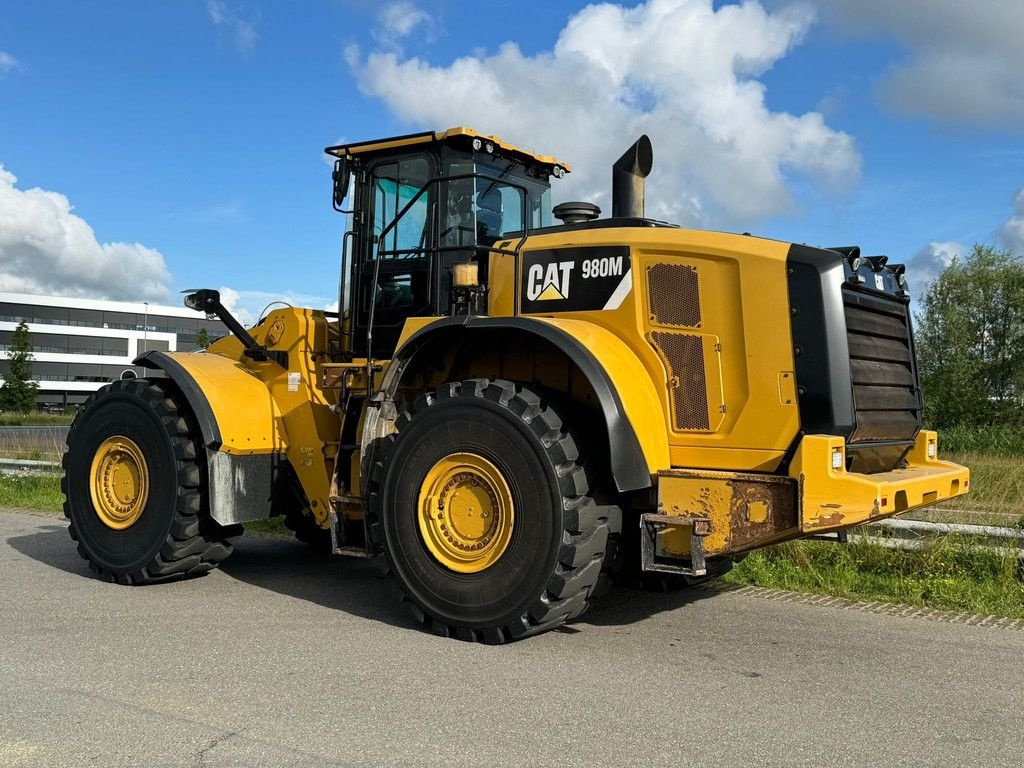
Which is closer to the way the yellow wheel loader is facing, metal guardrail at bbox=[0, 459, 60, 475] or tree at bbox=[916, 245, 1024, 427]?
the metal guardrail

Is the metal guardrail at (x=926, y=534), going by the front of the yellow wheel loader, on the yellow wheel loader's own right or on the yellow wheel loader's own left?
on the yellow wheel loader's own right

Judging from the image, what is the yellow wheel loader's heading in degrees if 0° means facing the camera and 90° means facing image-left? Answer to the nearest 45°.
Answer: approximately 135°

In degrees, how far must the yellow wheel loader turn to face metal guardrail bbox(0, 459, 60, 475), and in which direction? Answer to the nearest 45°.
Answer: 0° — it already faces it

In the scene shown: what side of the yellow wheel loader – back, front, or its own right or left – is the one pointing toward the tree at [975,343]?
right
